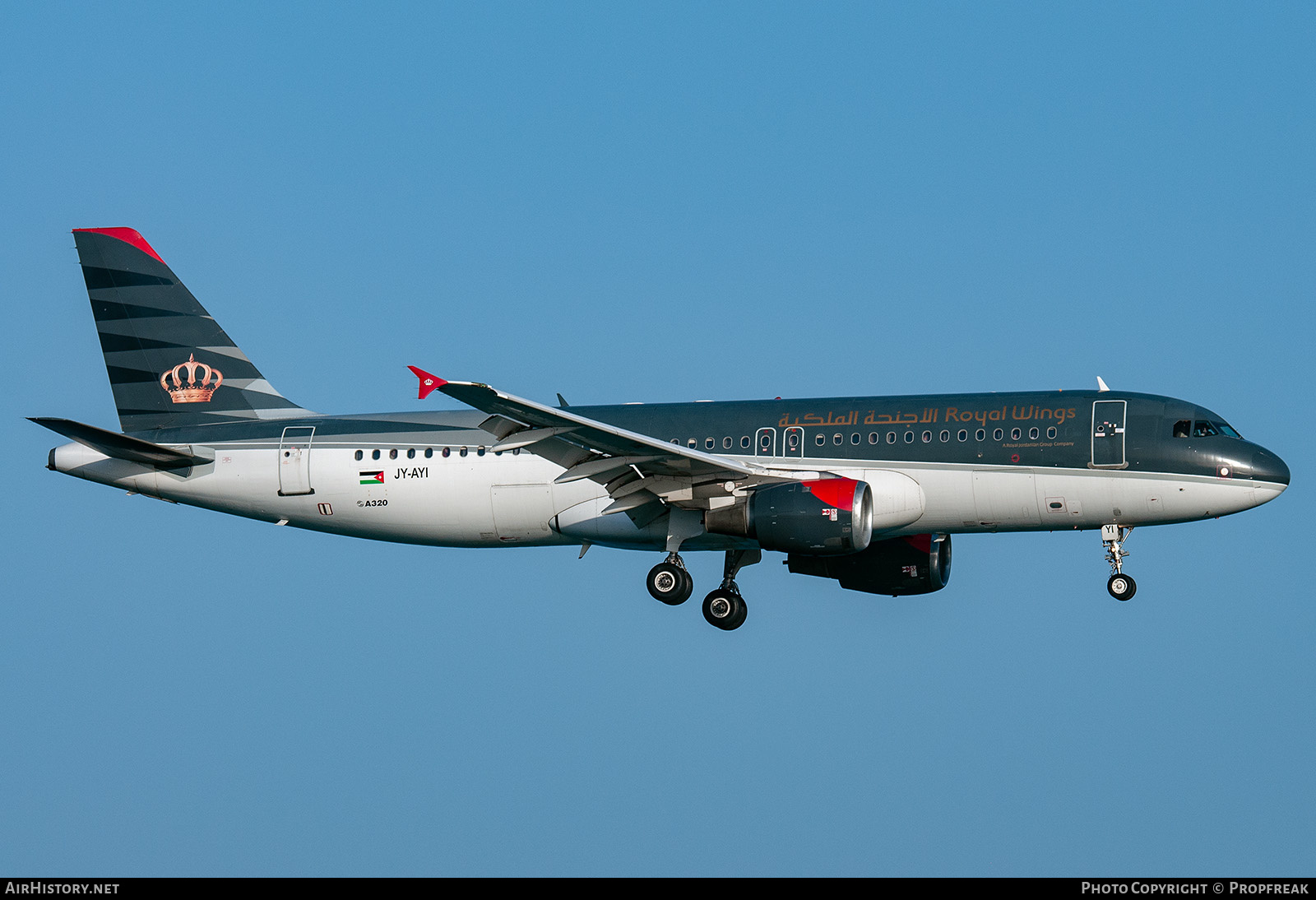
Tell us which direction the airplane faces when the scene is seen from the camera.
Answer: facing to the right of the viewer
